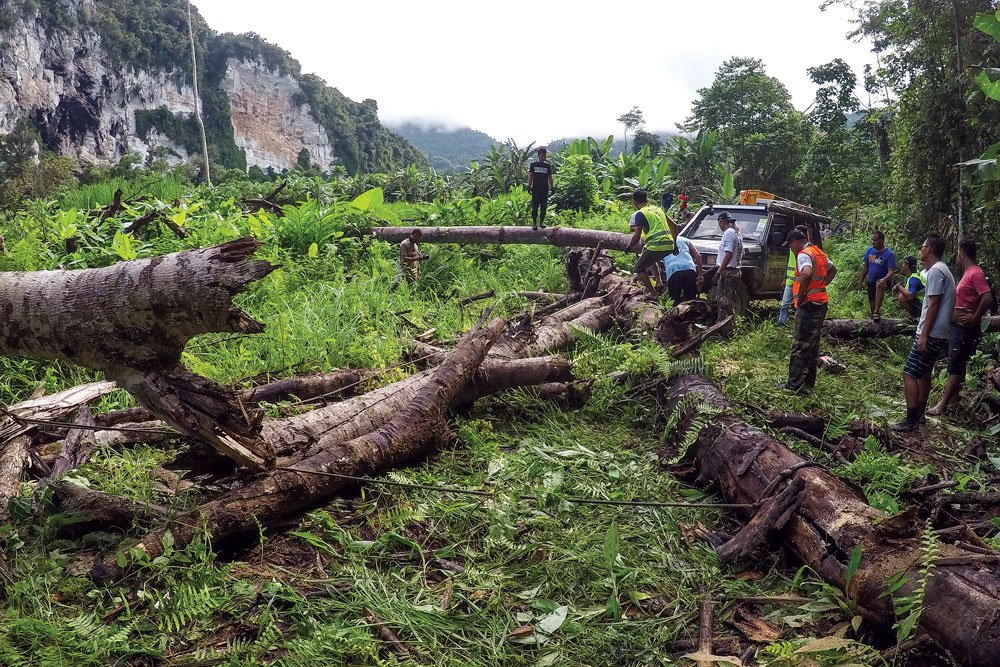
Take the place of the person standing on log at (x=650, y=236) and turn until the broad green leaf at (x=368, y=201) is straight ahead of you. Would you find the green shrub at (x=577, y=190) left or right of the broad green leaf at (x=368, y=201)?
right

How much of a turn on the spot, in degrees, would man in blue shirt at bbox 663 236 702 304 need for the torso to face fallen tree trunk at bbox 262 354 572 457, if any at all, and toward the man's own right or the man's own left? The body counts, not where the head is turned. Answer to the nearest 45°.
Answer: approximately 180°

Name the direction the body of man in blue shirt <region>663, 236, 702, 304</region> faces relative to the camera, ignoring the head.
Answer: away from the camera

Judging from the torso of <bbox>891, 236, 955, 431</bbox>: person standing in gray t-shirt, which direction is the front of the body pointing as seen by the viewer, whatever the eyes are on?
to the viewer's left

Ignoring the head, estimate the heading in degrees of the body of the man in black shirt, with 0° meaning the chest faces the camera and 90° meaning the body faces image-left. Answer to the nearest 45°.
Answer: approximately 0°

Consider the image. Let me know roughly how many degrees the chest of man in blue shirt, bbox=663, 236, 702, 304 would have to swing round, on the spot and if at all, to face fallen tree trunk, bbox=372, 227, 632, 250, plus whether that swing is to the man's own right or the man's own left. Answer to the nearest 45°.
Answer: approximately 45° to the man's own left

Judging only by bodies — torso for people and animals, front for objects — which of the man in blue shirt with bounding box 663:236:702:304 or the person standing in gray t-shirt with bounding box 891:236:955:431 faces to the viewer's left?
the person standing in gray t-shirt

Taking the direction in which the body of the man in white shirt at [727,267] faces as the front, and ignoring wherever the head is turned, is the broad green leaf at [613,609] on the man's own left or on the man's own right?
on the man's own left

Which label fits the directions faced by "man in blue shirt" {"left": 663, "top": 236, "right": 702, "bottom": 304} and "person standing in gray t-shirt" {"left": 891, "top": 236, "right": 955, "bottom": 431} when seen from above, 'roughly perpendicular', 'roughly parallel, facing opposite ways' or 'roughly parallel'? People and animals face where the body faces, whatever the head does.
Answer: roughly perpendicular

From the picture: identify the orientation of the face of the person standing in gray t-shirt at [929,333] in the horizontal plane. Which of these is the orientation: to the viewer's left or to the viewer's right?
to the viewer's left

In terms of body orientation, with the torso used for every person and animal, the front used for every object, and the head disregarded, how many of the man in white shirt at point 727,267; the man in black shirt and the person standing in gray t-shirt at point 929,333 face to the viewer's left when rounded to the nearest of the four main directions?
2
